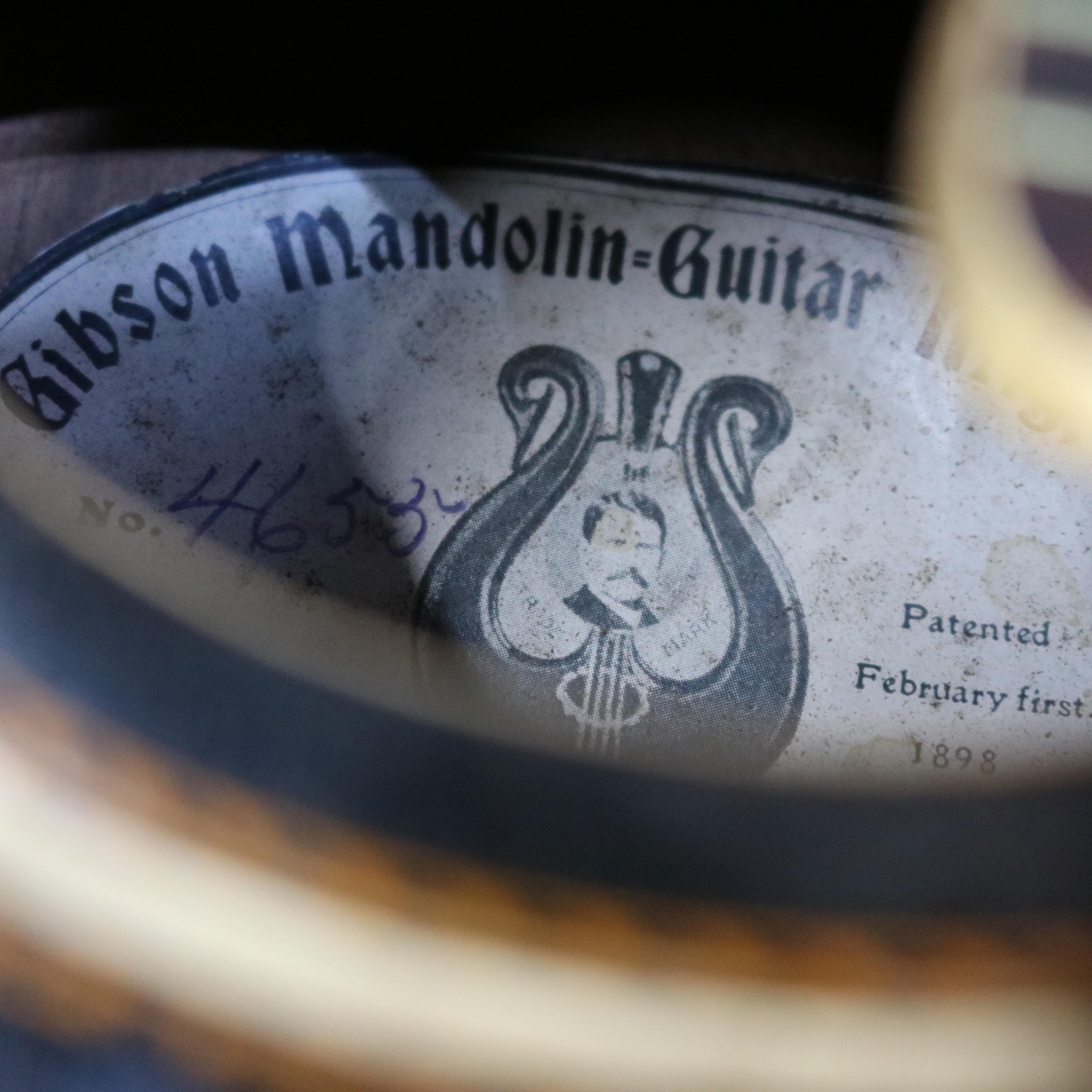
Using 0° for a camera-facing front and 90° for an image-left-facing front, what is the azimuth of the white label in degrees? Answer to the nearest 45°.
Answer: approximately 0°
